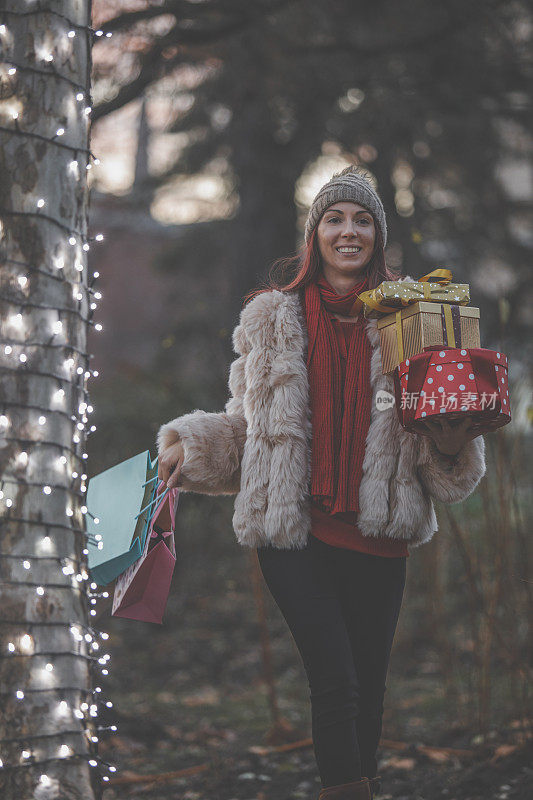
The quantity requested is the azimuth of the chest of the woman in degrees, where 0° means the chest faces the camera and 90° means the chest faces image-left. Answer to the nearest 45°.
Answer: approximately 0°

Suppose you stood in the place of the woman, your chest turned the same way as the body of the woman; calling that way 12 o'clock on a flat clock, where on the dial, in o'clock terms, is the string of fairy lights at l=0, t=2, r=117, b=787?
The string of fairy lights is roughly at 3 o'clock from the woman.
